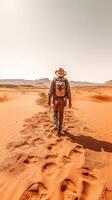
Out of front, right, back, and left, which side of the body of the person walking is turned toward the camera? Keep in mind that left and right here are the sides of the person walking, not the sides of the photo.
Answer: back
